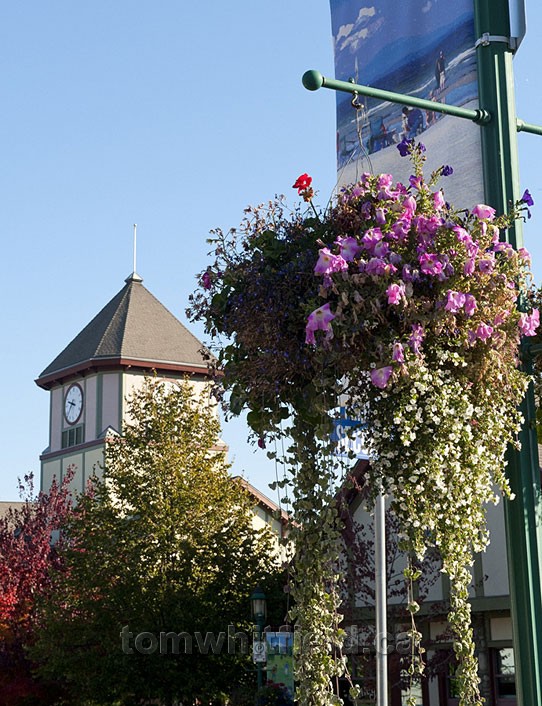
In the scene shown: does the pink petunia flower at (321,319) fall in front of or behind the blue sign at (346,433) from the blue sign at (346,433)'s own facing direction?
in front

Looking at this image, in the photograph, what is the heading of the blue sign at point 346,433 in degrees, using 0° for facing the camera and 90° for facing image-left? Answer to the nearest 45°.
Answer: approximately 0°

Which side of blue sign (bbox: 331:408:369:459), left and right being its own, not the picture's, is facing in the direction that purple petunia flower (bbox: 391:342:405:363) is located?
front

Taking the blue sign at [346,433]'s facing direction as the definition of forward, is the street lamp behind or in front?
behind

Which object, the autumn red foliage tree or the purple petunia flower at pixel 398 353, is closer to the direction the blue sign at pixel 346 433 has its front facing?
the purple petunia flower

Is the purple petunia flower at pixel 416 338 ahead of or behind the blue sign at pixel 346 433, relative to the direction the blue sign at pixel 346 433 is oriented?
ahead
